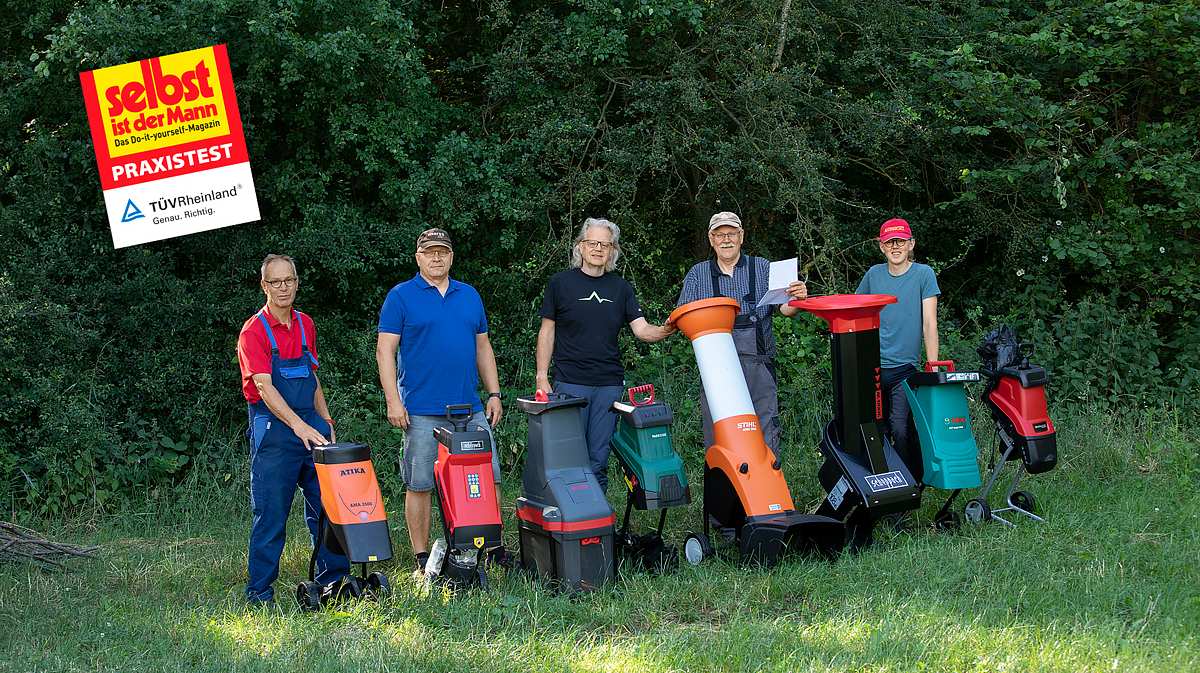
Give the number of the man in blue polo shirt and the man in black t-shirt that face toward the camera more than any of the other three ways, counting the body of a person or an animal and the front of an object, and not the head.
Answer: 2

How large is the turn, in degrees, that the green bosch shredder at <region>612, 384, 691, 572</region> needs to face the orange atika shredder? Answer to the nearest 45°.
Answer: approximately 90° to its right

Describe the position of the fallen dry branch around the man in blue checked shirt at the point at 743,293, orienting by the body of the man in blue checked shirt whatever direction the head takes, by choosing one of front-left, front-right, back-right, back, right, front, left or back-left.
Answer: right

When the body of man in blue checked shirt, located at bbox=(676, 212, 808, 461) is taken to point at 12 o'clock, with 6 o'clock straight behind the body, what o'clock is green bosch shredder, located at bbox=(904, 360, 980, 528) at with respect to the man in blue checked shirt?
The green bosch shredder is roughly at 9 o'clock from the man in blue checked shirt.

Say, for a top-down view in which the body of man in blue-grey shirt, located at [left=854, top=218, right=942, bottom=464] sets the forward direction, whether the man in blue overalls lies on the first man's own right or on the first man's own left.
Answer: on the first man's own right

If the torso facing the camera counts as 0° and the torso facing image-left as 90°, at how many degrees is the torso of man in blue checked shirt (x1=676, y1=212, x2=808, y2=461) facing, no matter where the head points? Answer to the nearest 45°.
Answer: approximately 0°

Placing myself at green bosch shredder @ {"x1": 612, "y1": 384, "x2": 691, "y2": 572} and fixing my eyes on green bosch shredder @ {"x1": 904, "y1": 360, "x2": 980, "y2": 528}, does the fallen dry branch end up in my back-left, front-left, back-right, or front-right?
back-left

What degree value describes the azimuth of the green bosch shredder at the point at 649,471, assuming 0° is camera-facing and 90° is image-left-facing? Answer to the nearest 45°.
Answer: approximately 315°
